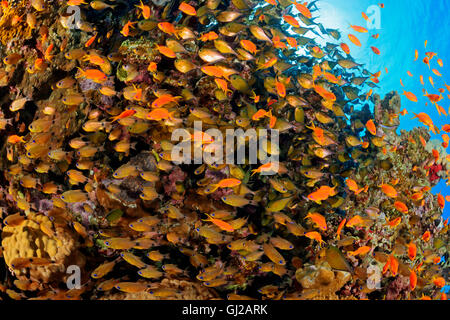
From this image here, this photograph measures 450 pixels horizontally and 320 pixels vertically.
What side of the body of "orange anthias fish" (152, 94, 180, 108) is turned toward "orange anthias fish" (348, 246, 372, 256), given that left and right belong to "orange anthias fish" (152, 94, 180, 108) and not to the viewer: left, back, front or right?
back

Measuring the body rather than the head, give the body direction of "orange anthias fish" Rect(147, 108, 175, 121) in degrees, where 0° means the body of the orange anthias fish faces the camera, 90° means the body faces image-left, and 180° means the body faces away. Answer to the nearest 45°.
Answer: approximately 90°

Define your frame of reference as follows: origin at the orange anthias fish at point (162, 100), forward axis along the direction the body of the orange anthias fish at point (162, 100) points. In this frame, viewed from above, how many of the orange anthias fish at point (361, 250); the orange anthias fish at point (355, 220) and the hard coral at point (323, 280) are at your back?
3

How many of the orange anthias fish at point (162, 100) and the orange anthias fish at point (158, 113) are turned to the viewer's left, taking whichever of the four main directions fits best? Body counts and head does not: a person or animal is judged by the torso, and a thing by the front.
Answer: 2

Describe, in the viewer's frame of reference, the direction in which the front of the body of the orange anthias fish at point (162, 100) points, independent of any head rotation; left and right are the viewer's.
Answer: facing to the left of the viewer

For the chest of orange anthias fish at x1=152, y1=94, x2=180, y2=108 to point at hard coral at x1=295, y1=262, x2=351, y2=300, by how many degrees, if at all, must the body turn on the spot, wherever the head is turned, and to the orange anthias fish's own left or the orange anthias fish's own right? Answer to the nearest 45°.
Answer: approximately 180°
